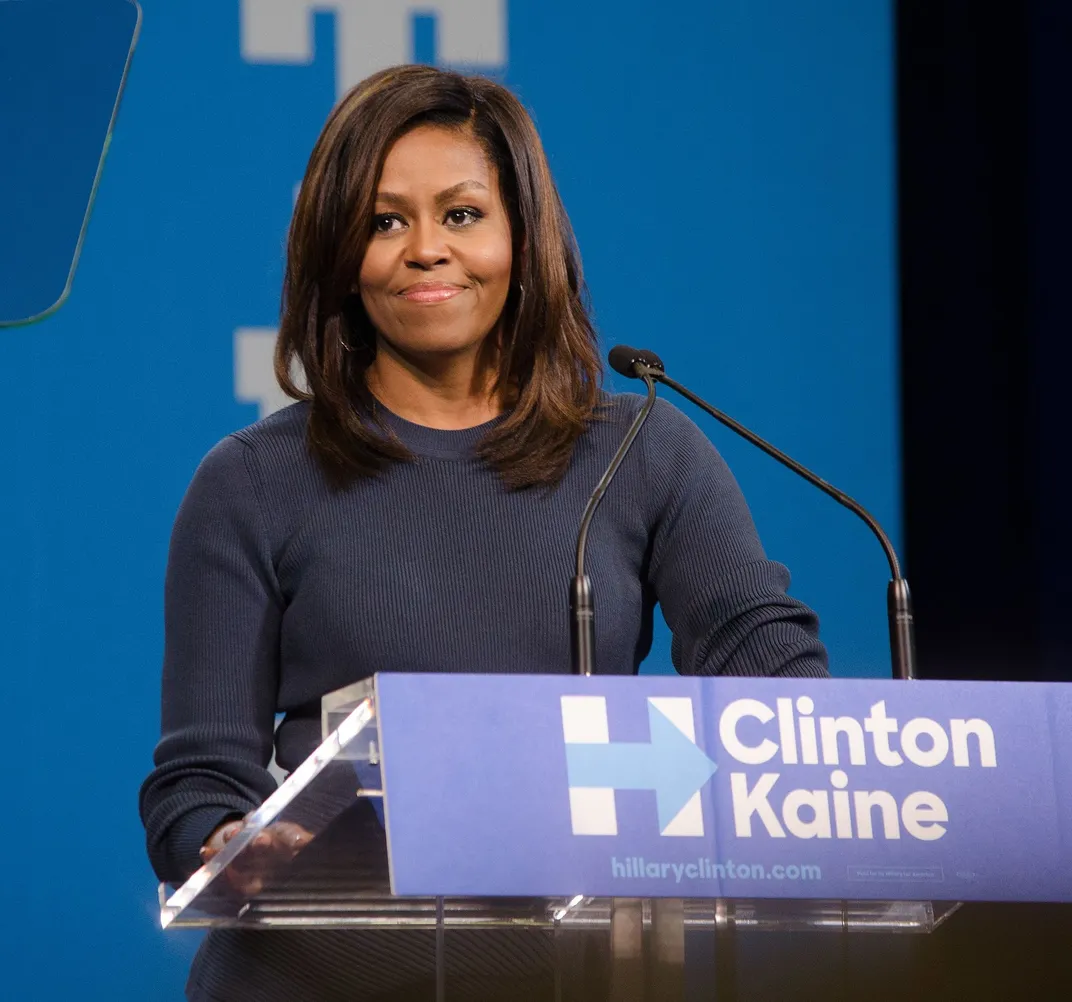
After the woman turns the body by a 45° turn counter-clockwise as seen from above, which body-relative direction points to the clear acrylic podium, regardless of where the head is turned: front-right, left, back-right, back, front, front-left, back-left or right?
front-right

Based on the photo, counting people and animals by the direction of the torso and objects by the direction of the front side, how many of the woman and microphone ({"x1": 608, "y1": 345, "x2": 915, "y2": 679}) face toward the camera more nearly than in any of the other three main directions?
1

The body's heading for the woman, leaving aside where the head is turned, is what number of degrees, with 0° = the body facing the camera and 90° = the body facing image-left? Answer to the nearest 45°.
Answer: approximately 0°
